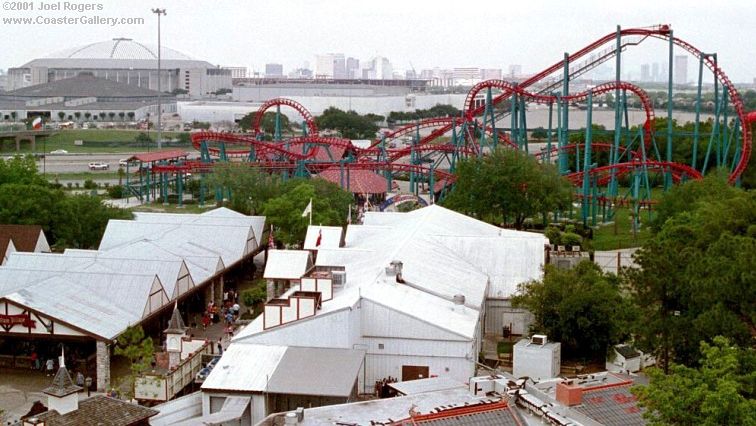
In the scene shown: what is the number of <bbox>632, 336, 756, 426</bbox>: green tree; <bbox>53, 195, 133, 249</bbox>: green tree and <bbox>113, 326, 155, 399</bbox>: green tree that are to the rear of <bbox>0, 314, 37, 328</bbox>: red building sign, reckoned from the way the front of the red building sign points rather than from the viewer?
1

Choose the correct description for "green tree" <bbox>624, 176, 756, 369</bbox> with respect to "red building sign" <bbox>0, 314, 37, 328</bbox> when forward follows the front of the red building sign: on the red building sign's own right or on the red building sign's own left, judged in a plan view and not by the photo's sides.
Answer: on the red building sign's own left

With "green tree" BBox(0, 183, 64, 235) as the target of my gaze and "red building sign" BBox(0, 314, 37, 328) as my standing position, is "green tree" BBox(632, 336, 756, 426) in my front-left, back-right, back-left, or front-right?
back-right

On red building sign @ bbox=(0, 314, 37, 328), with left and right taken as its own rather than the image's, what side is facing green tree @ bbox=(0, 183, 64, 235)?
back

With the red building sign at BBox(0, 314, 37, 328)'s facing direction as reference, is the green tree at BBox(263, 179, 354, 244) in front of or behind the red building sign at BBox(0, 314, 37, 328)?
behind

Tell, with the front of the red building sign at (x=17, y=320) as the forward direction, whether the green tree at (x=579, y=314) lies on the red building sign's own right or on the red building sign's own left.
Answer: on the red building sign's own left

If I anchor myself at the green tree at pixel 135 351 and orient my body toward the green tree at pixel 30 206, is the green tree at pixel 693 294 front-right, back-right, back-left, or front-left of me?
back-right

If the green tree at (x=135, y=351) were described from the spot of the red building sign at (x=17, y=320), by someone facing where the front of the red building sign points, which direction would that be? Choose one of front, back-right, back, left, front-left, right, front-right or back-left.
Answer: front-left

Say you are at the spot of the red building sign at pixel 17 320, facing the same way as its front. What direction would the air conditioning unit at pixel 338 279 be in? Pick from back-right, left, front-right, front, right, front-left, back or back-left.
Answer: left

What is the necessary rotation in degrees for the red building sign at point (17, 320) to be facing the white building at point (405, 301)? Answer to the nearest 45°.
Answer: approximately 90° to its left

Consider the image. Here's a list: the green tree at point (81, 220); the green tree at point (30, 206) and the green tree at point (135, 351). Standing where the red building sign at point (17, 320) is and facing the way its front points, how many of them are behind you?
2

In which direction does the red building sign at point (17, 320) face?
toward the camera

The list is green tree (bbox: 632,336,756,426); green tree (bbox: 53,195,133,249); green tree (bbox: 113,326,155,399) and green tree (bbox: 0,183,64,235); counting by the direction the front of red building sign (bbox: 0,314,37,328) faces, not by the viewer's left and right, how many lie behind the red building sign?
2

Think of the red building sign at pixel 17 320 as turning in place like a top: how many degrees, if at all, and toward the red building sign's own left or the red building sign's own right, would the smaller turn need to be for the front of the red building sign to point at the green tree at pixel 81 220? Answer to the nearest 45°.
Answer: approximately 180°
